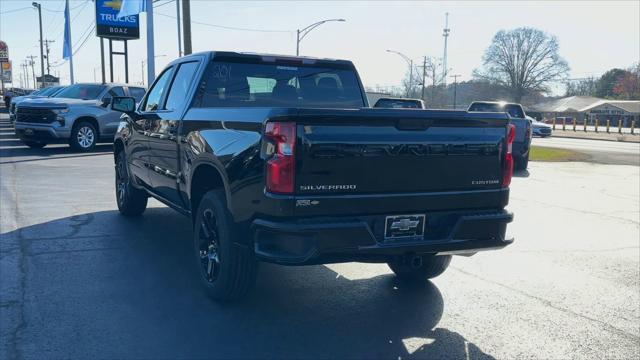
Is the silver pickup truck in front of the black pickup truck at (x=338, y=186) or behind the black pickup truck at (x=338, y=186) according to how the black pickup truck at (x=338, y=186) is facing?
in front

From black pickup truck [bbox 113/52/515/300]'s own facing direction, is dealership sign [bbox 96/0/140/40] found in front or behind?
in front

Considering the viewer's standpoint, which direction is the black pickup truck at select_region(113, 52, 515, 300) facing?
facing away from the viewer and to the left of the viewer

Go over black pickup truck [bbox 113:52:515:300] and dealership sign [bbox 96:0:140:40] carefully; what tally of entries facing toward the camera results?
1

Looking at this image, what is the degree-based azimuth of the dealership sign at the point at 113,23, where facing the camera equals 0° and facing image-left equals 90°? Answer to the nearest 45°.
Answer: approximately 0°

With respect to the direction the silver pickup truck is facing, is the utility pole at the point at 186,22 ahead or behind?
behind

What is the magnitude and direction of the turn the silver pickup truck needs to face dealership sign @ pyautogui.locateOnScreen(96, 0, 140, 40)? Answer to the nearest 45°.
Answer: approximately 135° to its right

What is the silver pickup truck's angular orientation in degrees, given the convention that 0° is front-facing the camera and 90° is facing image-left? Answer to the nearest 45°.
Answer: approximately 45°

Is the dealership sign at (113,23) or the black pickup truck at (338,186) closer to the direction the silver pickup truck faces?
the black pickup truck

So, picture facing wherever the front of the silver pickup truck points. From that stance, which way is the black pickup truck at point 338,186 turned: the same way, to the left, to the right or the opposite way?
to the right

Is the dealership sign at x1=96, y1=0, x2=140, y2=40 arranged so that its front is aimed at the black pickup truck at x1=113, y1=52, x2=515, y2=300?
yes

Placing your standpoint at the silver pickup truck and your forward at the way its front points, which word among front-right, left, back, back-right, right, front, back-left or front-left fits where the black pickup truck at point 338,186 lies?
front-left
